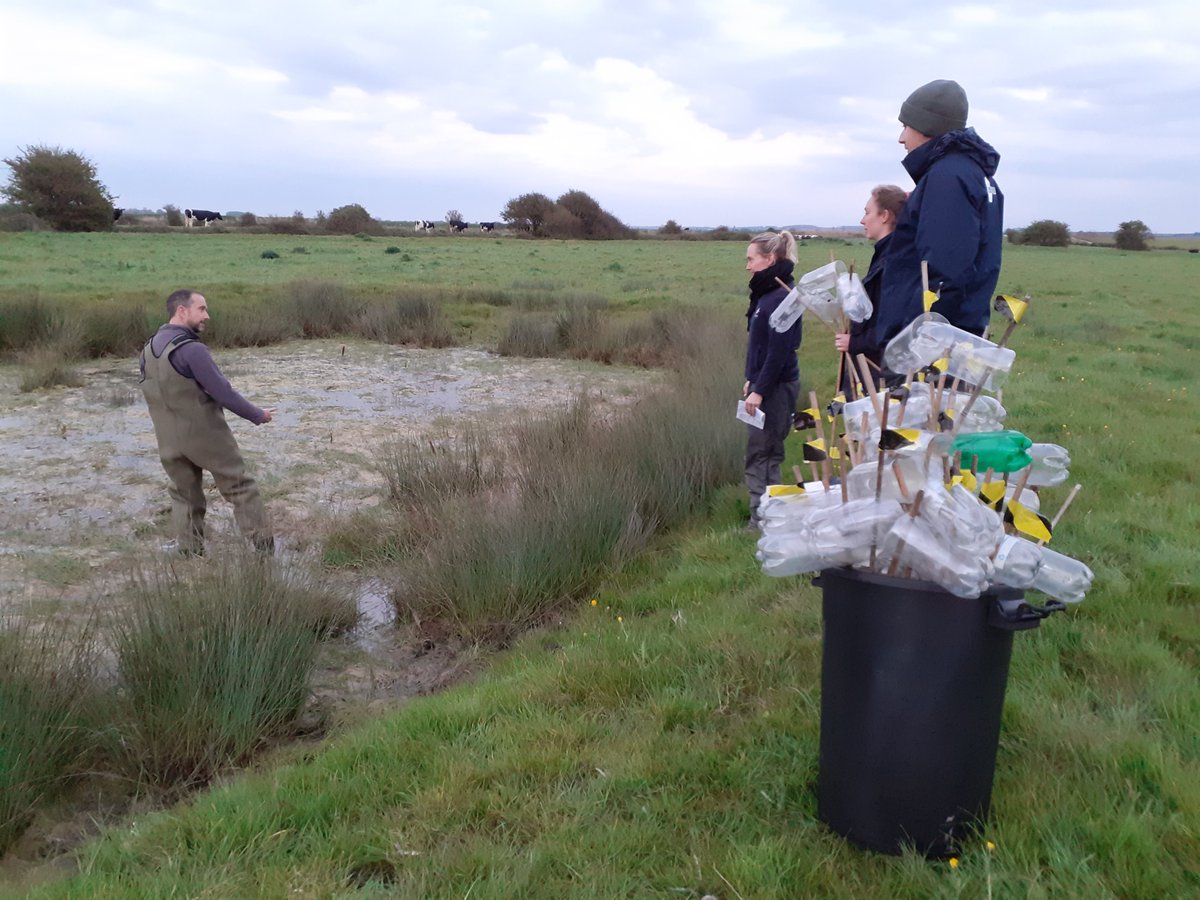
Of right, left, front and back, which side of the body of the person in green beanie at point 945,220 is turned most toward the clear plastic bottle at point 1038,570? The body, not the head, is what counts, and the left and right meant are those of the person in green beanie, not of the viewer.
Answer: left

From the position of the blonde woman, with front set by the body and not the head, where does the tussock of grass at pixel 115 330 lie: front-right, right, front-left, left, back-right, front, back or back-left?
front-right

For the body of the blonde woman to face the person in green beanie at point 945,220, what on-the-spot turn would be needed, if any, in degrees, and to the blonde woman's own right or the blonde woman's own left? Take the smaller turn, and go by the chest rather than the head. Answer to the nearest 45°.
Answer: approximately 90° to the blonde woman's own left

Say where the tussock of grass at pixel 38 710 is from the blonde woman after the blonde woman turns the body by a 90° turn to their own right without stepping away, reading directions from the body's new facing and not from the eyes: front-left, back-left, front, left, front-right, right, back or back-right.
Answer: back-left

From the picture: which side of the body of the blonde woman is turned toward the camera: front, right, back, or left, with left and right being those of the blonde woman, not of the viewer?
left

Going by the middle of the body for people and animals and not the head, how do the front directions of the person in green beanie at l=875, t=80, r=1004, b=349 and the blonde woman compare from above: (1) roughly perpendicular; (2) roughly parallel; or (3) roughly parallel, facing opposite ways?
roughly parallel

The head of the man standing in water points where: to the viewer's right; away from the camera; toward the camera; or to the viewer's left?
to the viewer's right

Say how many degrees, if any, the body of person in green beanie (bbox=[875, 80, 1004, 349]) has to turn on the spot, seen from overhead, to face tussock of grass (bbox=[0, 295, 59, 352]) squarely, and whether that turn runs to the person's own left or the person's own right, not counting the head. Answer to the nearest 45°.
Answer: approximately 45° to the person's own right

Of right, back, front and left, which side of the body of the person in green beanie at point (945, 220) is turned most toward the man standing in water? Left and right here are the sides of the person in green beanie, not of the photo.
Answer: front

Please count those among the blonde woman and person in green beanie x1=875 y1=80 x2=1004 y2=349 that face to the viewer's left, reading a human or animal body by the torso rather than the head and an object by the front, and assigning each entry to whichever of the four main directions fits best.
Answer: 2

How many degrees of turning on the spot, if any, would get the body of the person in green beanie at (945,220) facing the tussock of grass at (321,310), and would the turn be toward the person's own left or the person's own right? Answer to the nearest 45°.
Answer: approximately 45° to the person's own right

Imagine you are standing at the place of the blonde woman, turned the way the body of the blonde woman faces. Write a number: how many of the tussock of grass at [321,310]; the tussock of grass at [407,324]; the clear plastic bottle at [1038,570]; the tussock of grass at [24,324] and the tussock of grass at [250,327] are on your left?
1

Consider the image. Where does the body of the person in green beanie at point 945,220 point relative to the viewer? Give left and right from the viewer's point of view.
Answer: facing to the left of the viewer

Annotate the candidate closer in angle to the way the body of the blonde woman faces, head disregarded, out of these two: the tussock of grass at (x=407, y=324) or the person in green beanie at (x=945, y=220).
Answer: the tussock of grass

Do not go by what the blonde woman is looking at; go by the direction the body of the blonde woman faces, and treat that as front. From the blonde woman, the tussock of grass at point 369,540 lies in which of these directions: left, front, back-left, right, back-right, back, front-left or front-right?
front

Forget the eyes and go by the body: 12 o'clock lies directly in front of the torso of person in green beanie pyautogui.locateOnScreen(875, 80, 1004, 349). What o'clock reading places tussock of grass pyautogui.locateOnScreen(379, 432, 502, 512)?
The tussock of grass is roughly at 1 o'clock from the person in green beanie.
